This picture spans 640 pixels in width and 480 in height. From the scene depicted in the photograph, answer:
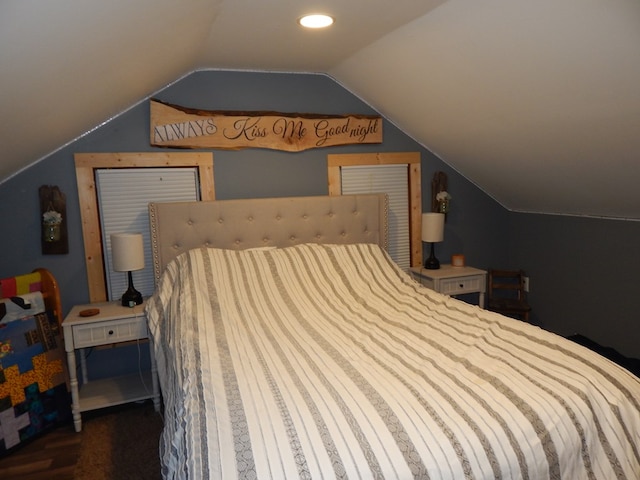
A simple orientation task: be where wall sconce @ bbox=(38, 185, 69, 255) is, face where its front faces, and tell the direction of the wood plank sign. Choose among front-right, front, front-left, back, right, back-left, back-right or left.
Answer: left

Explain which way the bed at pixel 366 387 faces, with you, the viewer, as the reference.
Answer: facing the viewer and to the right of the viewer

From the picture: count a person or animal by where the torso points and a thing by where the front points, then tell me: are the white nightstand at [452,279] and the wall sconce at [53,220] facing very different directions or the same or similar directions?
same or similar directions

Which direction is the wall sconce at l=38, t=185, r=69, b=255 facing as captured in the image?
toward the camera

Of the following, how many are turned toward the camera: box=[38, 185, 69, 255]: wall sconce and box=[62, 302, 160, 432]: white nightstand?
2

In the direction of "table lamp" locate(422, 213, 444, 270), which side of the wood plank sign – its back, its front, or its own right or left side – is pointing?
left

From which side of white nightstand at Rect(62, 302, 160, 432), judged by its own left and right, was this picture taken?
front

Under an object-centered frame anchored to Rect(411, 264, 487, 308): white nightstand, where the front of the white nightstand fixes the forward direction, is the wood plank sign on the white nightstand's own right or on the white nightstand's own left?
on the white nightstand's own right
